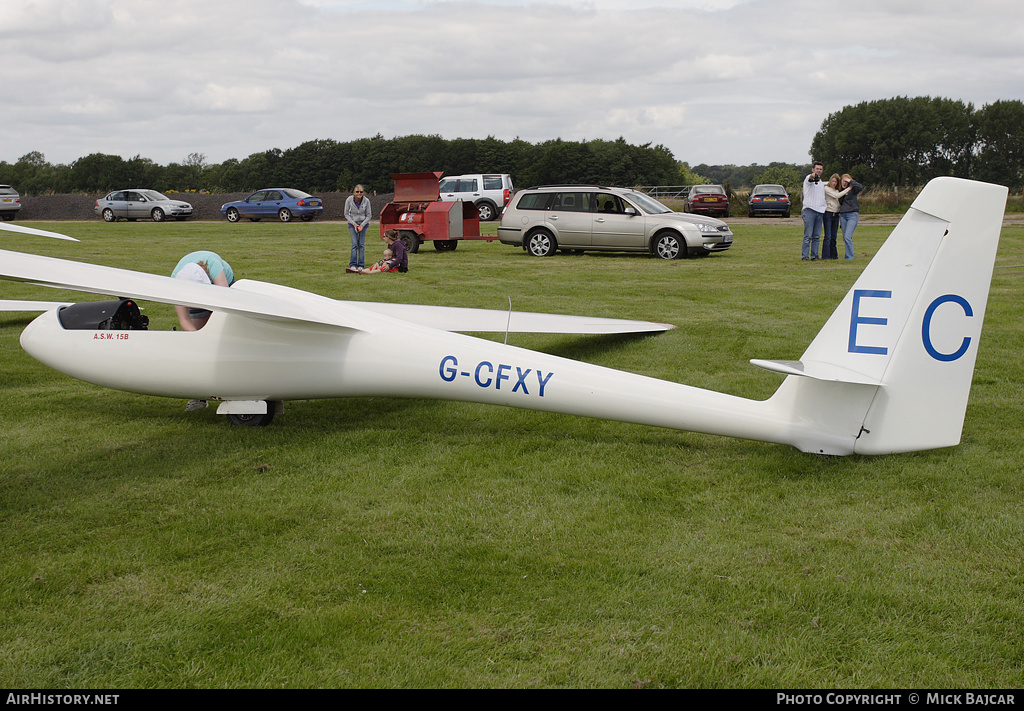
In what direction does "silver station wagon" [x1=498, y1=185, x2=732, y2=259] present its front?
to the viewer's right

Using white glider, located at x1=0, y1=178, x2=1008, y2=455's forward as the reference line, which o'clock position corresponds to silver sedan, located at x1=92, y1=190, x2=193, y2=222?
The silver sedan is roughly at 2 o'clock from the white glider.

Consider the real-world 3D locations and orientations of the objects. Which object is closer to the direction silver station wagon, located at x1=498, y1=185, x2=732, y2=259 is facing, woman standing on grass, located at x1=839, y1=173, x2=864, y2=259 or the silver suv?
the woman standing on grass

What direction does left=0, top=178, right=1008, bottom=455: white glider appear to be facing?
to the viewer's left

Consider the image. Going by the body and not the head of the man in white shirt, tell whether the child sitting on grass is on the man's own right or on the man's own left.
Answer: on the man's own right

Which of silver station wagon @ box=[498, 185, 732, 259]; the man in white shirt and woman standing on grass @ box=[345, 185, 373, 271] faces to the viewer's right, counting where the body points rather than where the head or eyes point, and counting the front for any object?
the silver station wagon

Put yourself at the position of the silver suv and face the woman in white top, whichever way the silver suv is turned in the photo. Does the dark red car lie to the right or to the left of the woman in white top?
left

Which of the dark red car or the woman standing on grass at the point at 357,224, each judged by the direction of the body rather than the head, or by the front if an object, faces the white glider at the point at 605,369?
the woman standing on grass

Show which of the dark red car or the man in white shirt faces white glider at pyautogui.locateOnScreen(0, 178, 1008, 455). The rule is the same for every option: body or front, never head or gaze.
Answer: the man in white shirt
